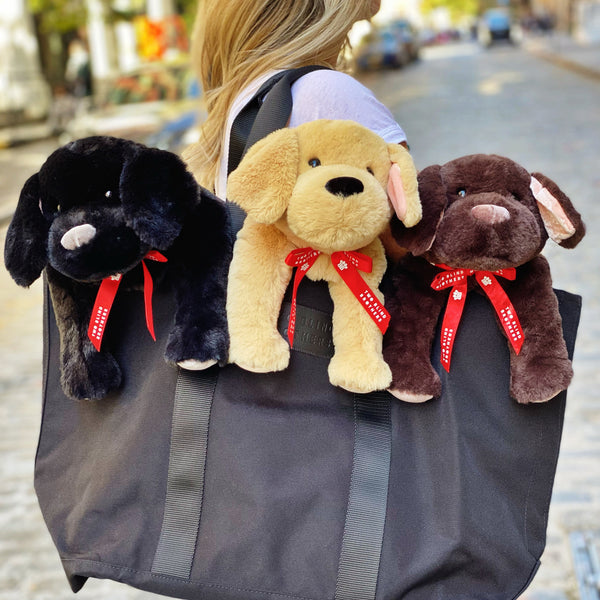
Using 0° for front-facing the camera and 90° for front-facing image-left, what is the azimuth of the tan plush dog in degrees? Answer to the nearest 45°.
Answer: approximately 0°

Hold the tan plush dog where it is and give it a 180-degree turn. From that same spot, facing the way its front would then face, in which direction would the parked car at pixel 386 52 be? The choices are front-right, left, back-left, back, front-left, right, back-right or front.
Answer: front

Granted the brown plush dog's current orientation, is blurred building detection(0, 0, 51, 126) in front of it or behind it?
behind

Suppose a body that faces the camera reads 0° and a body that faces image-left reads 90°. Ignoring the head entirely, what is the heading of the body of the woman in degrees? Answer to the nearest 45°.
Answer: approximately 225°
